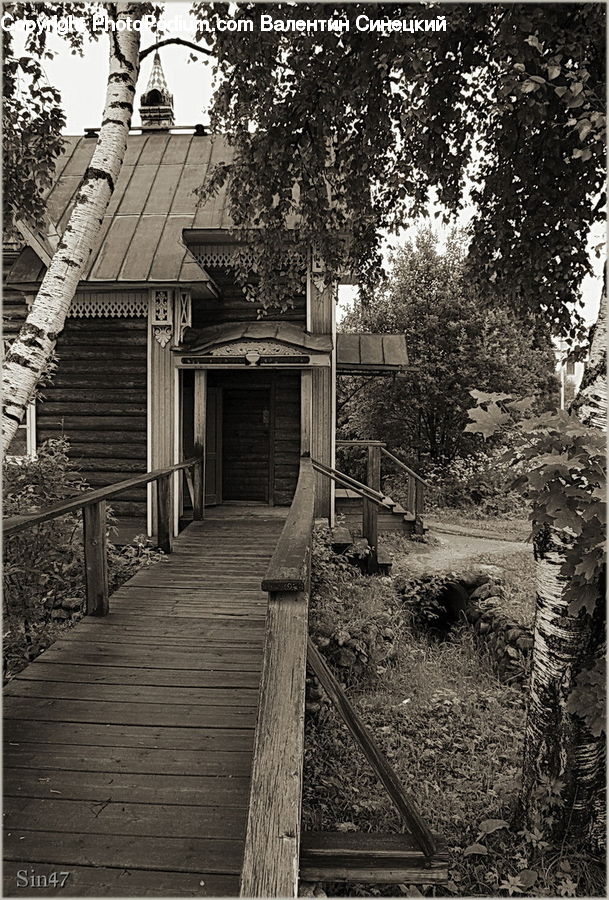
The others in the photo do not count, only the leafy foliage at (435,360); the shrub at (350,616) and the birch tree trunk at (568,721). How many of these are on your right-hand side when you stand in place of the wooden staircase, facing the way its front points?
2

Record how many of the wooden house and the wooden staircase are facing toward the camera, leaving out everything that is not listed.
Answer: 1

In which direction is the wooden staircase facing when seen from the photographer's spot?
facing to the right of the viewer

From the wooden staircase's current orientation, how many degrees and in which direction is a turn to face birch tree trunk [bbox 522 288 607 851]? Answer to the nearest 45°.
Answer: approximately 90° to its right

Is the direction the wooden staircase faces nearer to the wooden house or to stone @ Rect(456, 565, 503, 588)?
the stone

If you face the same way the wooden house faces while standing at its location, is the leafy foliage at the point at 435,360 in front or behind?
behind

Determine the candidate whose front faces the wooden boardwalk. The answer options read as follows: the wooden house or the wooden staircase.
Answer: the wooden house

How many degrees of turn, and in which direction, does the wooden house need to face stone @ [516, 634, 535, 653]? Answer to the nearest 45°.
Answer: approximately 45° to its left

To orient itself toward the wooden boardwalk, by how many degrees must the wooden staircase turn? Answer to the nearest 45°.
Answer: approximately 90° to its right

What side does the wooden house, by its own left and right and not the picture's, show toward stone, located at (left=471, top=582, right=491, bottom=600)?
left

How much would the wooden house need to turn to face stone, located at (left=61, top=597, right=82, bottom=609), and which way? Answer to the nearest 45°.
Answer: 0° — it already faces it

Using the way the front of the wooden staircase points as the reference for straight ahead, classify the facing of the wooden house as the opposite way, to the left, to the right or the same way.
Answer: to the right
